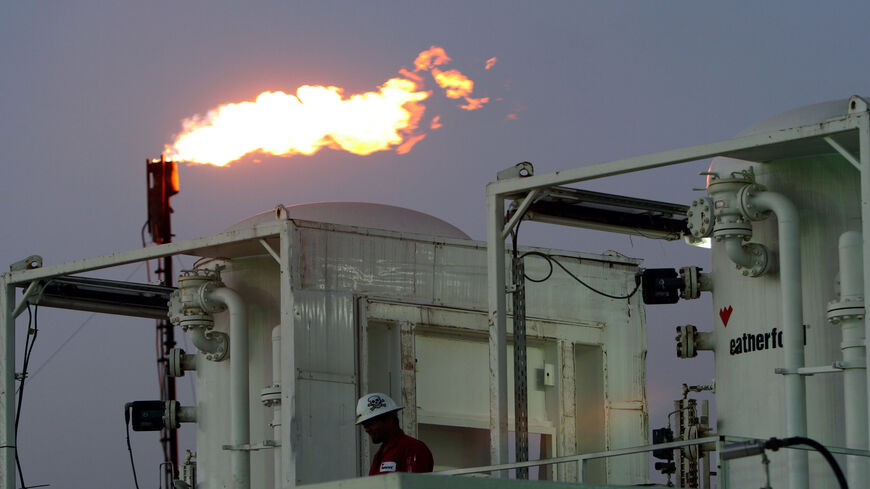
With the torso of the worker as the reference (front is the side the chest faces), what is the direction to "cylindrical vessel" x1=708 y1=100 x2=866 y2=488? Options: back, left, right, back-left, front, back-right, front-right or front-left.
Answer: back

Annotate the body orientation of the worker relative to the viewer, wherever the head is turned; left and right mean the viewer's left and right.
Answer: facing the viewer and to the left of the viewer

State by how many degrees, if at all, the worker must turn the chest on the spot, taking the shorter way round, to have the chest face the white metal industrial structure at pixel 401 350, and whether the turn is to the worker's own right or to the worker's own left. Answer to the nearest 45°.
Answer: approximately 135° to the worker's own right

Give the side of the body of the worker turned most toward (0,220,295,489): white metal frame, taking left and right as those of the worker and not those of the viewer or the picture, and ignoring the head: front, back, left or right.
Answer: front
